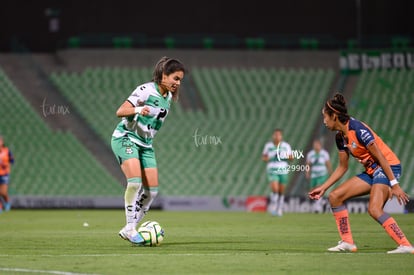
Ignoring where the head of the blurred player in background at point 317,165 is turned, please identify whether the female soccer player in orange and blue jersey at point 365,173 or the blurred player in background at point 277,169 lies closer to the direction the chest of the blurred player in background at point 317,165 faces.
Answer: the female soccer player in orange and blue jersey

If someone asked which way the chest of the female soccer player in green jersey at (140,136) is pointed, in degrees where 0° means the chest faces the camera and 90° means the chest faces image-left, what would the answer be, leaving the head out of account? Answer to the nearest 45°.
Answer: approximately 315°

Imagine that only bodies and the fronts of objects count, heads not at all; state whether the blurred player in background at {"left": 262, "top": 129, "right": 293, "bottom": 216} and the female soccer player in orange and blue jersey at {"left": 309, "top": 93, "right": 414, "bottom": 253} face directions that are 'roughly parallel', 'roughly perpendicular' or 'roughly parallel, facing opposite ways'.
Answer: roughly perpendicular

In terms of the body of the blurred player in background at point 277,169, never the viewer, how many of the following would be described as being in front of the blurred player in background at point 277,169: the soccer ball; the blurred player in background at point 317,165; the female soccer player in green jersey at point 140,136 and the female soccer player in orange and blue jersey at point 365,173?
3

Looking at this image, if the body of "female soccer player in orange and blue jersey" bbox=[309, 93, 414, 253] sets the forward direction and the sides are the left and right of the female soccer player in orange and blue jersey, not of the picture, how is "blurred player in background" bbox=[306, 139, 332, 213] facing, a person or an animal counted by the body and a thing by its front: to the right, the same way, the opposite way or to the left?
to the left

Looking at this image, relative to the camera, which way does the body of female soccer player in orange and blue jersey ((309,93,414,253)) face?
to the viewer's left

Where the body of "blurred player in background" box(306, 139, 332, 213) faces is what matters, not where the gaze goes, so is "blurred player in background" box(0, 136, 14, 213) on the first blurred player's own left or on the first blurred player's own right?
on the first blurred player's own right

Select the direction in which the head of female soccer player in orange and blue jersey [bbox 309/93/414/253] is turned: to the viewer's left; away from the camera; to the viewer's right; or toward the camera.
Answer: to the viewer's left

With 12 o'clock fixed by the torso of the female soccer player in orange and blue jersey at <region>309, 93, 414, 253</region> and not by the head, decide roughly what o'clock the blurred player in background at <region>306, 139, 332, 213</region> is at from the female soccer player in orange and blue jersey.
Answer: The blurred player in background is roughly at 3 o'clock from the female soccer player in orange and blue jersey.

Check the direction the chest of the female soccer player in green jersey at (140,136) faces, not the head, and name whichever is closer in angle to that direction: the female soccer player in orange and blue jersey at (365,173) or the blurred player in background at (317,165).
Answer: the female soccer player in orange and blue jersey
